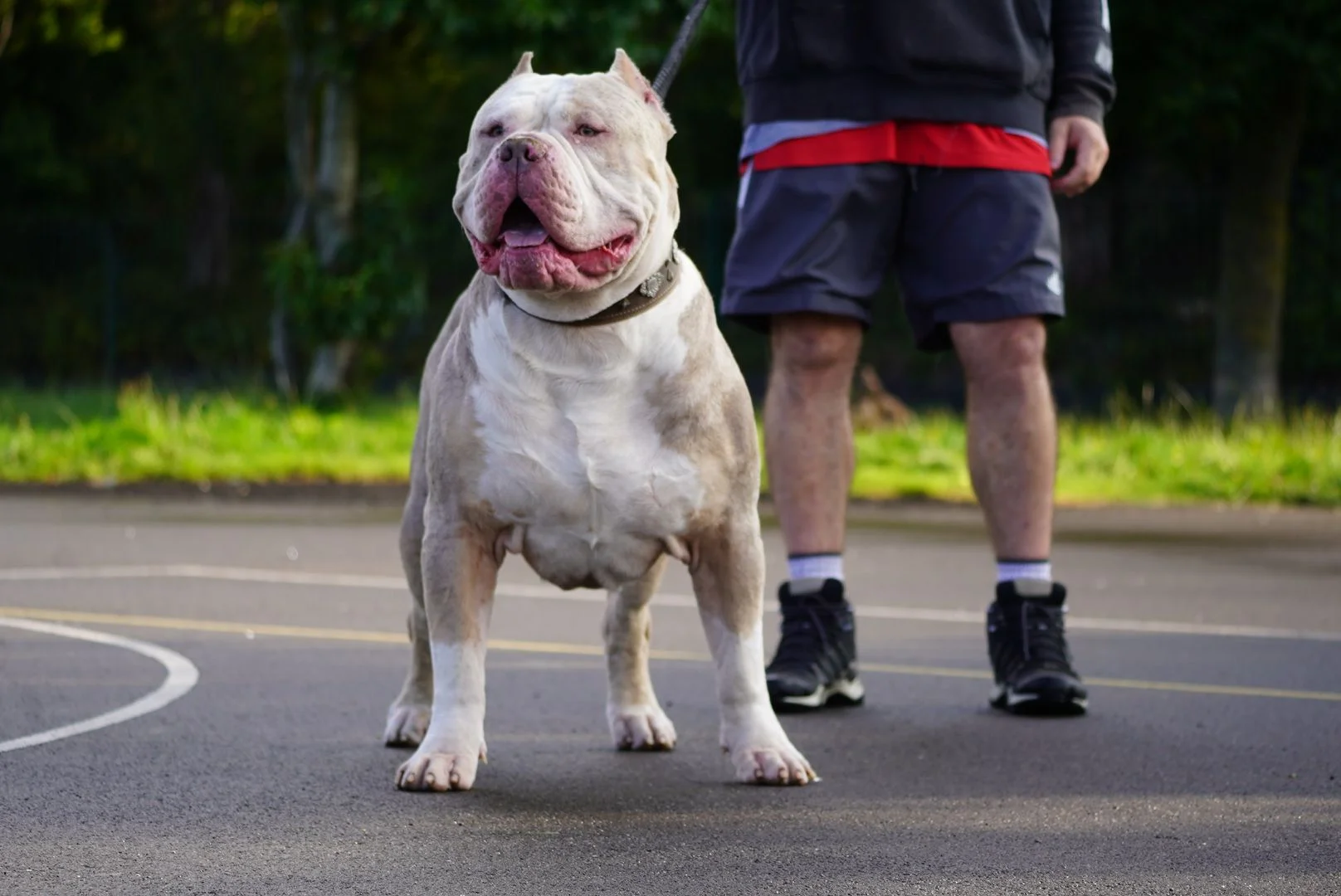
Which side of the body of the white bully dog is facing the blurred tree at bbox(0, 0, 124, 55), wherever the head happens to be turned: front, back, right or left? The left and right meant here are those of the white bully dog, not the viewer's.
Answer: back

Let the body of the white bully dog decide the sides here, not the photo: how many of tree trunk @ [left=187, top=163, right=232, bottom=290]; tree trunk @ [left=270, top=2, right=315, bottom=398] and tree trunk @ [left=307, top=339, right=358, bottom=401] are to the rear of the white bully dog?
3

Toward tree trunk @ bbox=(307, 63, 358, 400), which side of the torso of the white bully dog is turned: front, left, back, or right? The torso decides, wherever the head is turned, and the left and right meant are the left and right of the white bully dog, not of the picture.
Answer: back

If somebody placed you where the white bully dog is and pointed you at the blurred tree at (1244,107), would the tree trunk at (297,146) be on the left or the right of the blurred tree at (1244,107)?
left

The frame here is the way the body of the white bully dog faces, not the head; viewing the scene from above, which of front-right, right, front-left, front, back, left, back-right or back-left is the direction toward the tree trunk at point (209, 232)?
back

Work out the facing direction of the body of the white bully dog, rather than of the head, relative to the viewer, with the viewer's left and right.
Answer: facing the viewer

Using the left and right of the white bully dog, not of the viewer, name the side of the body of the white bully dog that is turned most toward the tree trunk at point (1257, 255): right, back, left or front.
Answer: back

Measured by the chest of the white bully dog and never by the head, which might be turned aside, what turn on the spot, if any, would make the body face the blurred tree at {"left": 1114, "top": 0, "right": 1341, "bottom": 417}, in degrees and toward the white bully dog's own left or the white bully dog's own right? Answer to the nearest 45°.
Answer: approximately 180°

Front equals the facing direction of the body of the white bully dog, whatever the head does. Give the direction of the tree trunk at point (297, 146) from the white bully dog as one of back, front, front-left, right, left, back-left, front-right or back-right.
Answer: back

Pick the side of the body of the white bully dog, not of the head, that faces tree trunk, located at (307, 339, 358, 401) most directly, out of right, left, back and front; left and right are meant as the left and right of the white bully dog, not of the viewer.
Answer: back
